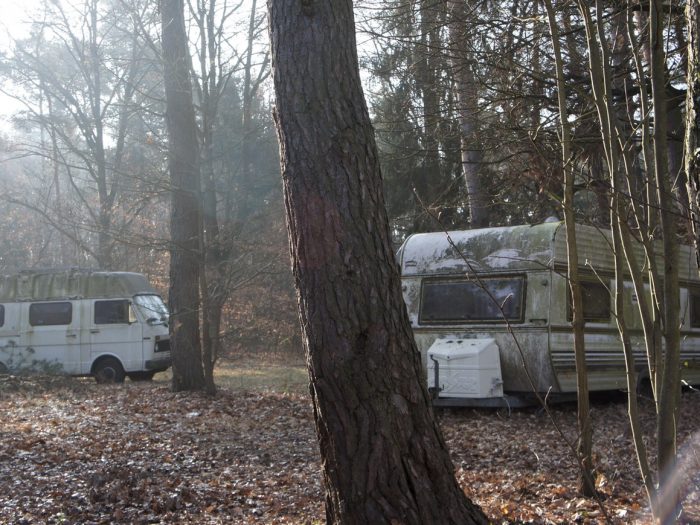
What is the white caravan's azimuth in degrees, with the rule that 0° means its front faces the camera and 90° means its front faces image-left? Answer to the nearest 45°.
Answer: approximately 45°

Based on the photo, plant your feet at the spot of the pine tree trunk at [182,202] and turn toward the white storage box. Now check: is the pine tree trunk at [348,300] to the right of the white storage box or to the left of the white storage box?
right

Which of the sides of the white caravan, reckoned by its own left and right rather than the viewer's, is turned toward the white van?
right

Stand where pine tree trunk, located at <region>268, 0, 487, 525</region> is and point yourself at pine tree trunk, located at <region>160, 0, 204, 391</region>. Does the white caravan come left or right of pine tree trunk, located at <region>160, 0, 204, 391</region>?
right

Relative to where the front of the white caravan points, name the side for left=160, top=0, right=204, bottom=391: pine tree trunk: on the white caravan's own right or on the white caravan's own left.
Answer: on the white caravan's own right

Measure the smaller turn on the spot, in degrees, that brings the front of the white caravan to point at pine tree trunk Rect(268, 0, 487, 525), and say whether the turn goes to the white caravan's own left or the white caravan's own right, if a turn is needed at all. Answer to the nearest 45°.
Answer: approximately 45° to the white caravan's own left
